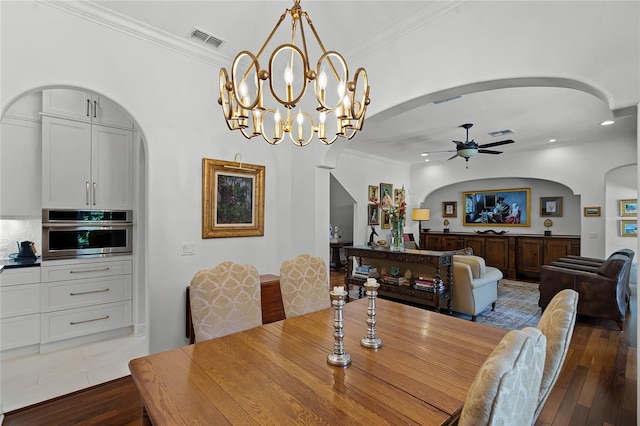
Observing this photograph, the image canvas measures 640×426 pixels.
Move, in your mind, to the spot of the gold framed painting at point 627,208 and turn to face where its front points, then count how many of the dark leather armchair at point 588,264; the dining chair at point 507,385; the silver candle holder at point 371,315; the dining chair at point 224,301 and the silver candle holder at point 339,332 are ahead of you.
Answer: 5

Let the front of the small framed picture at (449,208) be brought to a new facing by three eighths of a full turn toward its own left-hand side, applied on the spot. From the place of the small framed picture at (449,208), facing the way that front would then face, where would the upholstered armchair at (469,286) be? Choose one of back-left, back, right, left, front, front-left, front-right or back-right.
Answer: back-right

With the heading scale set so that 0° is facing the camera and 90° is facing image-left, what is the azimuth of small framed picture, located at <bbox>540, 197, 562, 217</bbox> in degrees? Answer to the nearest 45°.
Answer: approximately 0°

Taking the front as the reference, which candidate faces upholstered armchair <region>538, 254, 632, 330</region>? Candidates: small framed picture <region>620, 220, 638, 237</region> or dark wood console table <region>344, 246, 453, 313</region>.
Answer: the small framed picture

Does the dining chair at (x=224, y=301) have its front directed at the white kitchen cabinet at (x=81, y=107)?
no

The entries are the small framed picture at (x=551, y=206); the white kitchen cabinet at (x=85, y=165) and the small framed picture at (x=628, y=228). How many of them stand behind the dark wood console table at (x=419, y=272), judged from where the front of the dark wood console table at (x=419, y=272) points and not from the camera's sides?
2

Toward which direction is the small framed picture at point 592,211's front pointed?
toward the camera

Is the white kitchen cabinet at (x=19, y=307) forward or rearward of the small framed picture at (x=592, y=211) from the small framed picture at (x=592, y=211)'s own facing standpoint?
forward

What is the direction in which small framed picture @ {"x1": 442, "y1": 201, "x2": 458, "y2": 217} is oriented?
toward the camera

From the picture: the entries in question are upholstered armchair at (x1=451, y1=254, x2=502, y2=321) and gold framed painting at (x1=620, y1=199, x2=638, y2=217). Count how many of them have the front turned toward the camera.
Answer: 1

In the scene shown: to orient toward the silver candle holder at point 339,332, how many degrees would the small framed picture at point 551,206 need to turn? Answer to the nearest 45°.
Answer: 0° — it already faces it

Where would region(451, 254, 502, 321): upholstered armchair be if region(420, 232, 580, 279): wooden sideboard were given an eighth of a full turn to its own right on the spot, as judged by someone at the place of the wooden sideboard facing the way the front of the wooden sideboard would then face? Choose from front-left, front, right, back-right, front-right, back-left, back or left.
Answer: front-left
